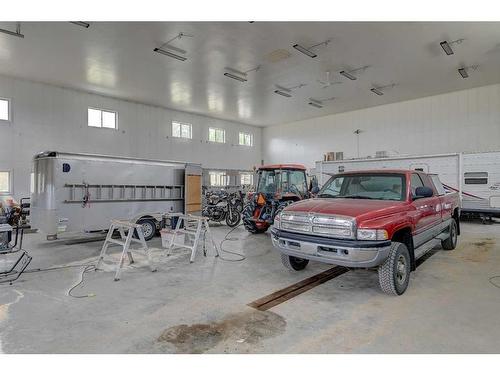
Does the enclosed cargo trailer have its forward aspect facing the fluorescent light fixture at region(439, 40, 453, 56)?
no

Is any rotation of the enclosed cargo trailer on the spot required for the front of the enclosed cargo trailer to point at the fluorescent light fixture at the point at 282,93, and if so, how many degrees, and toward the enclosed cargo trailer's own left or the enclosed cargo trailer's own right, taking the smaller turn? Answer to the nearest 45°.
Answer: approximately 180°

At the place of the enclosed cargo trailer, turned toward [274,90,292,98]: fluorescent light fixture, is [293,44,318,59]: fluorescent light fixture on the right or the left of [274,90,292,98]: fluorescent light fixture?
right

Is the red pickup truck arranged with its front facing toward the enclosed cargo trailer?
no

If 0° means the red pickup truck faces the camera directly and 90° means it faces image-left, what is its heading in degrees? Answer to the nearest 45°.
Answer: approximately 45°

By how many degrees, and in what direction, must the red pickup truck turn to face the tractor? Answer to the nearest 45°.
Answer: approximately 90° to its right

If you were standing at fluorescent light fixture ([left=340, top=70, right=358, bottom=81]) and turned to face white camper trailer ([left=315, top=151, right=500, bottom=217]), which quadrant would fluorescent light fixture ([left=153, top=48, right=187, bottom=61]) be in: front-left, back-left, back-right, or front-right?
back-left

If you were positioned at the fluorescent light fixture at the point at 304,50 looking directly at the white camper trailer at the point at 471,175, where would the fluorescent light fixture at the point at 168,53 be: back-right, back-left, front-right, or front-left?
back-left

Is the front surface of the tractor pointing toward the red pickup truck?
no

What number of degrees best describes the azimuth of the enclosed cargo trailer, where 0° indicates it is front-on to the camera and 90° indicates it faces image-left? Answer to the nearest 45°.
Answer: approximately 45°

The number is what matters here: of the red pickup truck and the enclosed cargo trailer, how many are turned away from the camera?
0
